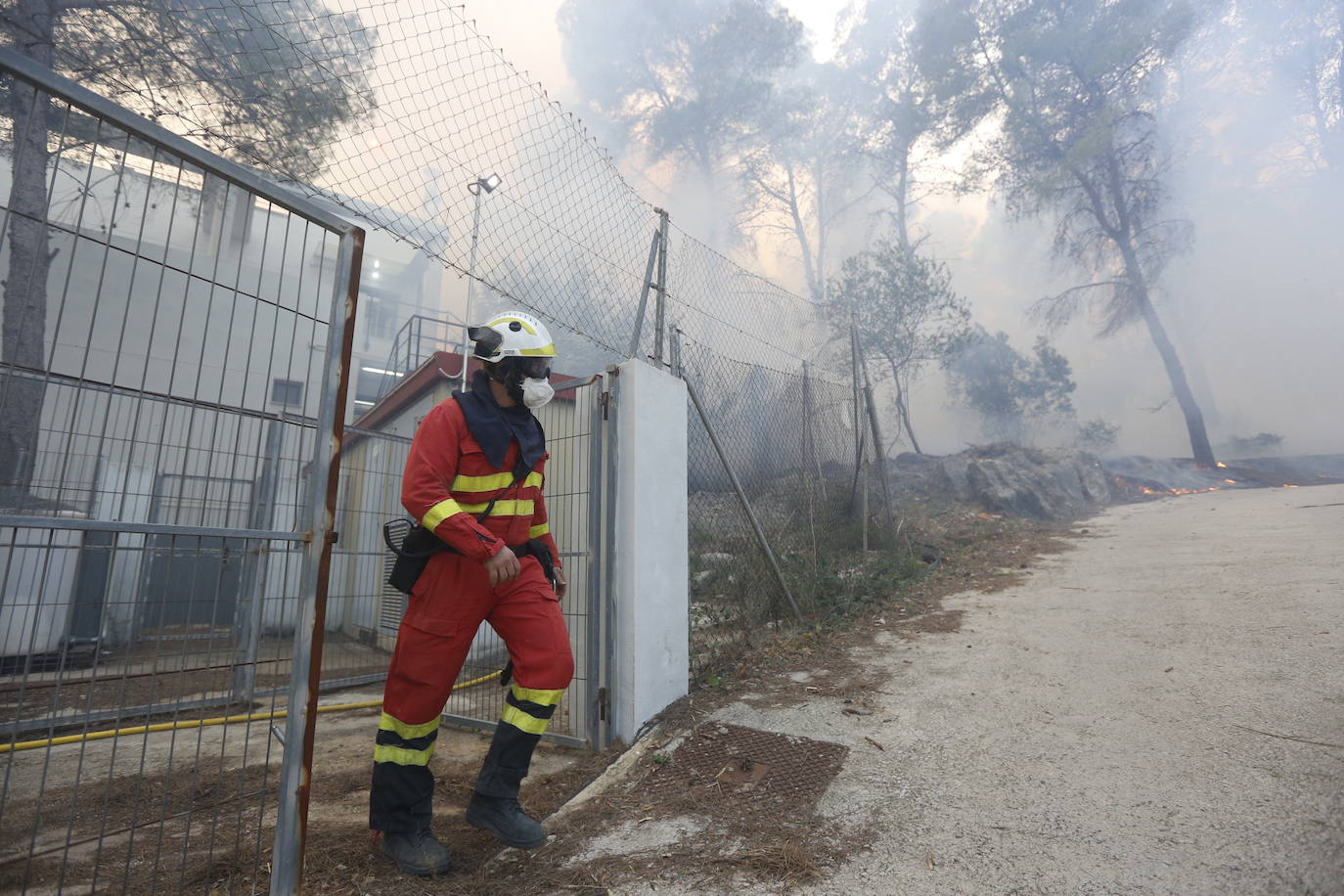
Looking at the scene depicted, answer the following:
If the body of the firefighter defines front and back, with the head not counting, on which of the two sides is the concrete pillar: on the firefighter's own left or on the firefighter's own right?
on the firefighter's own left

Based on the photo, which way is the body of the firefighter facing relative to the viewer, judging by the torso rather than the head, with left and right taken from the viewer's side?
facing the viewer and to the right of the viewer

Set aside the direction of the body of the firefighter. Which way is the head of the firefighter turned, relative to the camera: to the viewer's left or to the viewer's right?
to the viewer's right
